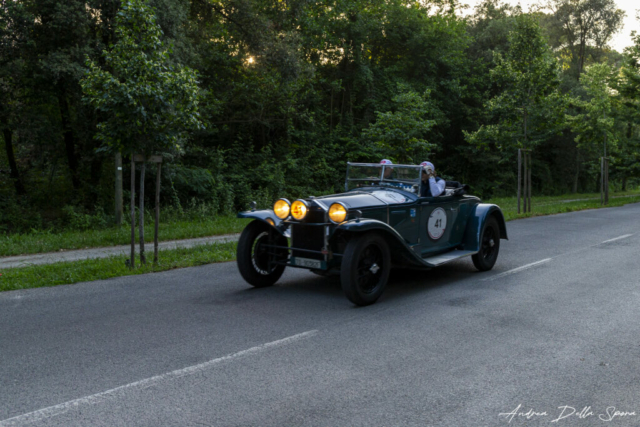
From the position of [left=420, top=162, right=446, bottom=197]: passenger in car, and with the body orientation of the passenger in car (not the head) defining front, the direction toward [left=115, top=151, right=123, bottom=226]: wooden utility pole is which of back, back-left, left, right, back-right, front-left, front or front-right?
right

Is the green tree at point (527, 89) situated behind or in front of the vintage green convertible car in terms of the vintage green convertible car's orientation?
behind

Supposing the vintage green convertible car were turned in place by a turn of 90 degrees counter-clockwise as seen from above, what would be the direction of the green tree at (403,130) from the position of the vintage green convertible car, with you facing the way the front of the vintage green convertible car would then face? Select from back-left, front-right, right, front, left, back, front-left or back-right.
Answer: back-left

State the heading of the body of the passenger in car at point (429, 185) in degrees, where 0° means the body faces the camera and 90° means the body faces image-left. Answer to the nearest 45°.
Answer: approximately 45°

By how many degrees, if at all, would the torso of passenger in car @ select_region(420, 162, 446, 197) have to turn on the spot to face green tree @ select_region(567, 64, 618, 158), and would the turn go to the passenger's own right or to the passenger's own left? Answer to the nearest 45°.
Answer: approximately 135° to the passenger's own right

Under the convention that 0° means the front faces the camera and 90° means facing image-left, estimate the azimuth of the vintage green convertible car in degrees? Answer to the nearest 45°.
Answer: approximately 45°

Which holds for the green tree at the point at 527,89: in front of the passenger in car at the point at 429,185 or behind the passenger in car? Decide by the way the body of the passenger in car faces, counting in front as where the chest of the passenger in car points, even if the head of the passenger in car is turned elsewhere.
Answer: behind

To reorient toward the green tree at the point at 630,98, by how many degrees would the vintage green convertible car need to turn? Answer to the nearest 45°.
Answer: approximately 180°

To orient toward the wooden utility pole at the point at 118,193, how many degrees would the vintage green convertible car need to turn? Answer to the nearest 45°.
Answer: approximately 90° to its right

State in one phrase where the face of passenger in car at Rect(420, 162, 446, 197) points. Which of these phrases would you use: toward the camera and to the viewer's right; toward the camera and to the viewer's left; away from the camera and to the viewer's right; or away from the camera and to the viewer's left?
toward the camera and to the viewer's left
